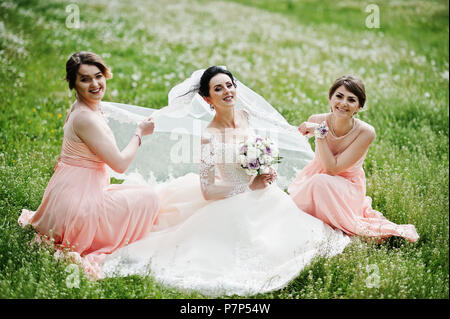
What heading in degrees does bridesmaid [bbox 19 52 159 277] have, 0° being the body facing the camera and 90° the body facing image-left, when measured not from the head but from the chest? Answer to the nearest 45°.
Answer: approximately 270°

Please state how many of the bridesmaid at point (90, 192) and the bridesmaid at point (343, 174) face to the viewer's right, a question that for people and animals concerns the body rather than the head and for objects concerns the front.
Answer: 1

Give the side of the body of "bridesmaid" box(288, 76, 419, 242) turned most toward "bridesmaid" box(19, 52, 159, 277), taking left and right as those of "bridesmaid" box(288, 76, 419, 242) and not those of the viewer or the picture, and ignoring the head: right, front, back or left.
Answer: front

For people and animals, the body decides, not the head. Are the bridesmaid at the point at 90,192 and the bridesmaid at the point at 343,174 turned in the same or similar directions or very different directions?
very different directions

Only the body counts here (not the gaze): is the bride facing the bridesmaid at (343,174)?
no

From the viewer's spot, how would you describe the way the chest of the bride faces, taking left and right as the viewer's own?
facing the viewer and to the right of the viewer

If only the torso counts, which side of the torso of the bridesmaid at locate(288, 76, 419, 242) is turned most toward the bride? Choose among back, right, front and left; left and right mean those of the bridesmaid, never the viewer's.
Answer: front

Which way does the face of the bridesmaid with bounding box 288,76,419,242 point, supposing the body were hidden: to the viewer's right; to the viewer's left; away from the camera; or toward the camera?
toward the camera

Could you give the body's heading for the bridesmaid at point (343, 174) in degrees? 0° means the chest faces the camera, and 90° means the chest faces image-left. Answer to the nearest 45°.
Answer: approximately 45°
